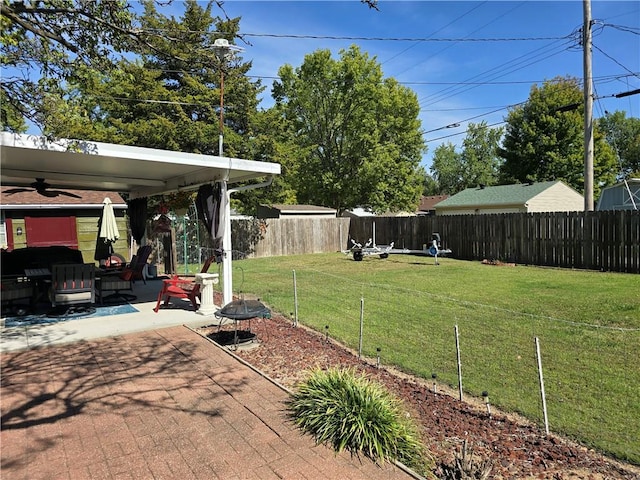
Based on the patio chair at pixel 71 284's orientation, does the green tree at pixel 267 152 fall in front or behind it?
in front

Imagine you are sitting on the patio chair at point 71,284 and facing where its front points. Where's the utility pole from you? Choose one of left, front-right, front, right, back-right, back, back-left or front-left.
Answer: right

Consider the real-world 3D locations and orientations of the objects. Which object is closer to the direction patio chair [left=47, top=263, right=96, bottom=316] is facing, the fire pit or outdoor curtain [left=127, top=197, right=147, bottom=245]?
the outdoor curtain

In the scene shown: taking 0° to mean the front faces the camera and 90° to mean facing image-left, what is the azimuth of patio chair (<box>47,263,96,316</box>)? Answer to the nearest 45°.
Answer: approximately 180°

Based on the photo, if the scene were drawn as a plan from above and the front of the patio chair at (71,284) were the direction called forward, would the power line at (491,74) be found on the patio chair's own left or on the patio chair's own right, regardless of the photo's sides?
on the patio chair's own right
